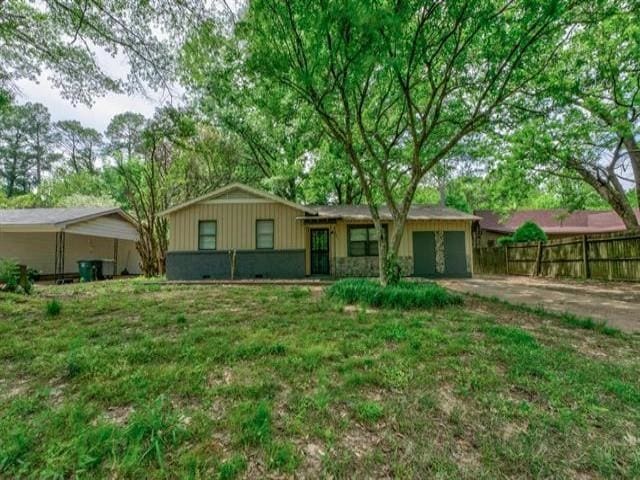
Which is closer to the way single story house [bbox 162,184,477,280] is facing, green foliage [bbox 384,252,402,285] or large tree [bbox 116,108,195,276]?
the green foliage

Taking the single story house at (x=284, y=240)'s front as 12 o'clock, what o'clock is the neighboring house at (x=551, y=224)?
The neighboring house is roughly at 8 o'clock from the single story house.

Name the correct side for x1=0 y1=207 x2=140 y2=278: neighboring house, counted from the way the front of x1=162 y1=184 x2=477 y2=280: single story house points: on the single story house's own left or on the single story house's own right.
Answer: on the single story house's own right

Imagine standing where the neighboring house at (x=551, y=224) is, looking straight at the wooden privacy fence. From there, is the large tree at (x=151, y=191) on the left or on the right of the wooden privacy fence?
right

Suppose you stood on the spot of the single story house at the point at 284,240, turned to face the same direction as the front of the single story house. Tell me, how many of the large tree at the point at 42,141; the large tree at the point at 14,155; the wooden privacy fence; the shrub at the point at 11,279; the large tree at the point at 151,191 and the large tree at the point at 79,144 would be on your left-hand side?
1

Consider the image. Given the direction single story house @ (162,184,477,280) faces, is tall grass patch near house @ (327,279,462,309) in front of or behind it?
in front

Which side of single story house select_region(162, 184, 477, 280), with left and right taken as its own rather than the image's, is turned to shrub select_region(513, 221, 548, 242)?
left

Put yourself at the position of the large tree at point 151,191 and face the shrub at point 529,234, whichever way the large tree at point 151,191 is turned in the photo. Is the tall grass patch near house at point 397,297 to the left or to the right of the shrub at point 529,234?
right

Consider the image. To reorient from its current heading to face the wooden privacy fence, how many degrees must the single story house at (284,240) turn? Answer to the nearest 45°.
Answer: approximately 90° to its left

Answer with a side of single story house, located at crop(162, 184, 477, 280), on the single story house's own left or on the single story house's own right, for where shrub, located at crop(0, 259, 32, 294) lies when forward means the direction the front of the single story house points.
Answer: on the single story house's own right

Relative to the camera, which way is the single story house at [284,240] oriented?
toward the camera

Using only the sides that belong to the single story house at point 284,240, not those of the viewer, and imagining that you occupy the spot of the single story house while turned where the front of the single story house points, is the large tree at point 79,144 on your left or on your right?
on your right

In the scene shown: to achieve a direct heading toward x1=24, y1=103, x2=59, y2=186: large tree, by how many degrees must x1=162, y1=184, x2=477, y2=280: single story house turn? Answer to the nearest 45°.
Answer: approximately 135° to its right

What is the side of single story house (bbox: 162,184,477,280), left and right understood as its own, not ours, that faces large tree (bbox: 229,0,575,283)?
front

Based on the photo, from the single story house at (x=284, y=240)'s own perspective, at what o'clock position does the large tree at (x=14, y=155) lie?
The large tree is roughly at 4 o'clock from the single story house.

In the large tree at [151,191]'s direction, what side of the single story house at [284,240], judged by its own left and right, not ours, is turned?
right

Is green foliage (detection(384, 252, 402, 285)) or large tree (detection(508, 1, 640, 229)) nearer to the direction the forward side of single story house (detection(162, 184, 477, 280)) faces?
the green foliage

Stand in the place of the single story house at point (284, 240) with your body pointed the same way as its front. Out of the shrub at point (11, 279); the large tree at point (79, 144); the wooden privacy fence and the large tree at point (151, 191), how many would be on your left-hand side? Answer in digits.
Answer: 1
